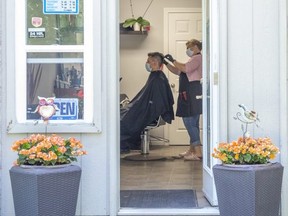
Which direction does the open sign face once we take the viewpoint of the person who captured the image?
facing the viewer

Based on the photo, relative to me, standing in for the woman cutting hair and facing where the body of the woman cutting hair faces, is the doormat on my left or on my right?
on my left

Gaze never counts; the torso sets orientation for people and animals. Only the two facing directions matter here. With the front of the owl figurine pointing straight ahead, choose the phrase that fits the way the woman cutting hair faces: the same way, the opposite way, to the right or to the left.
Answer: to the right

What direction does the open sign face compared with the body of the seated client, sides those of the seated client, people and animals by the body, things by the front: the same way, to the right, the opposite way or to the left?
to the left

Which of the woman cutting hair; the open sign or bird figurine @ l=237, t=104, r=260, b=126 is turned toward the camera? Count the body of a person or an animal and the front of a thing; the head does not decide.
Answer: the open sign

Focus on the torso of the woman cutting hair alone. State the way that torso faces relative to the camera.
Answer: to the viewer's left

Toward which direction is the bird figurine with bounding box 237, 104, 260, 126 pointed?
to the viewer's left

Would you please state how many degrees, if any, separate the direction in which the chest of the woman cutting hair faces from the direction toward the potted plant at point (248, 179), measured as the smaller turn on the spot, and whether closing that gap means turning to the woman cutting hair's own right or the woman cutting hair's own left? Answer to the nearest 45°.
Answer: approximately 90° to the woman cutting hair's own left

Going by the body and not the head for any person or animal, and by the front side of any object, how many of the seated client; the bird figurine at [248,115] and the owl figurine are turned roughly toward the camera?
1

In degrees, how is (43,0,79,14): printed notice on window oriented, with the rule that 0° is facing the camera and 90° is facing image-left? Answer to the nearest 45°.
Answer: approximately 0°

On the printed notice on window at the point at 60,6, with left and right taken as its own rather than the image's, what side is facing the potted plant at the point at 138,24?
back

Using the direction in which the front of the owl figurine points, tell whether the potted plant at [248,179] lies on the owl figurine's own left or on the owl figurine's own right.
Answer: on the owl figurine's own left

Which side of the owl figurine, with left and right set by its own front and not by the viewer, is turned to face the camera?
front

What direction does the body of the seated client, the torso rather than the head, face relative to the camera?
to the viewer's left
